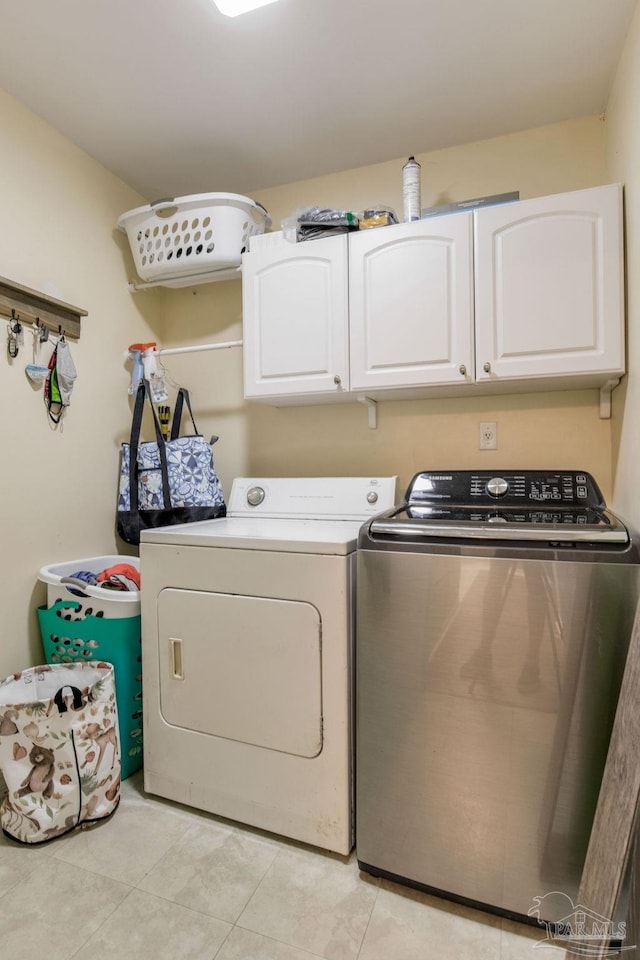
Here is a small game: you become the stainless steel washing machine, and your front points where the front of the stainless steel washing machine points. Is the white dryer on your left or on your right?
on your right

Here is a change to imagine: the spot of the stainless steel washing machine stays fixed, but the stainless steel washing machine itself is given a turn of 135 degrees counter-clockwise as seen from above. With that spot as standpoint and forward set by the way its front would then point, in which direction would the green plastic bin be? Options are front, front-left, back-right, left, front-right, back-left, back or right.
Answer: back-left

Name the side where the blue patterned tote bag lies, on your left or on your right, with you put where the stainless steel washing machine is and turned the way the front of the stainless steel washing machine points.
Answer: on your right

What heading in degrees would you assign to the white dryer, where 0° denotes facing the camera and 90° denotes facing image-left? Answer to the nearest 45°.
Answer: approximately 45°

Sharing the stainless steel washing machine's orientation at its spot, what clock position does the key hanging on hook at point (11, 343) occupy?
The key hanging on hook is roughly at 3 o'clock from the stainless steel washing machine.

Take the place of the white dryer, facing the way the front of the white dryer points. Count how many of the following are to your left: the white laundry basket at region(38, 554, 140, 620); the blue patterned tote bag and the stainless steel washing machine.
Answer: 1

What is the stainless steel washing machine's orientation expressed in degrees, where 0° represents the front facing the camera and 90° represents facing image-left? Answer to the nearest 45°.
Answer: approximately 0°

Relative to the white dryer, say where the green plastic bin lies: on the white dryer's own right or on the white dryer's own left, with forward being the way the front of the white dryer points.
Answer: on the white dryer's own right
